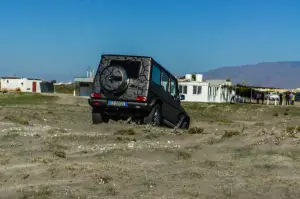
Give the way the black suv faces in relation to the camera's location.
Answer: facing away from the viewer and to the right of the viewer
